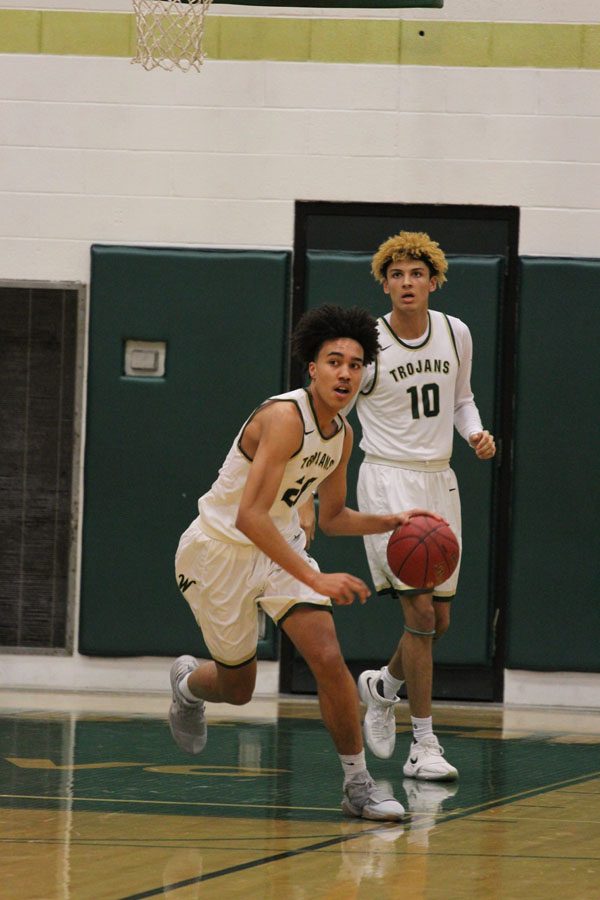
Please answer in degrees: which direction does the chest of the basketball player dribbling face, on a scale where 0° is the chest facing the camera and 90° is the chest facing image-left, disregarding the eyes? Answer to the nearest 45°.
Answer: approximately 315°

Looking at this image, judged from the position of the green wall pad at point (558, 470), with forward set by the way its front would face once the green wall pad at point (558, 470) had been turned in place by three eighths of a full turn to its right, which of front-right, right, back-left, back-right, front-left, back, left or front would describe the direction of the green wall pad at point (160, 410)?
front-left

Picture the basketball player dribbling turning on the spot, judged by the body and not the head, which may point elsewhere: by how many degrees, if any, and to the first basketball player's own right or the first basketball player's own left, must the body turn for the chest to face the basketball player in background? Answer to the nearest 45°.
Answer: approximately 135° to the first basketball player's own left

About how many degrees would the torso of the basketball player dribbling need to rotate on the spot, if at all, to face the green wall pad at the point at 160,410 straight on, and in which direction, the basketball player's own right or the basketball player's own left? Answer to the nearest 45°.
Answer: approximately 135° to the basketball player's own left

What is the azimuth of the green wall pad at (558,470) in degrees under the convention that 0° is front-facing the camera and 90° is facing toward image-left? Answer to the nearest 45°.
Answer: approximately 0°

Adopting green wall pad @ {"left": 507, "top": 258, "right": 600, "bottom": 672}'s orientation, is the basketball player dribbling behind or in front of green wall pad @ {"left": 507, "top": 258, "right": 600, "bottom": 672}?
in front

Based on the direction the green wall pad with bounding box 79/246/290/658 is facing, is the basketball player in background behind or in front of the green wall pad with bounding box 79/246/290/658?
in front

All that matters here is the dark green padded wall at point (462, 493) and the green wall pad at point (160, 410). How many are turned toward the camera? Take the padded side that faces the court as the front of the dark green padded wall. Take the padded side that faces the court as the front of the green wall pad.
2

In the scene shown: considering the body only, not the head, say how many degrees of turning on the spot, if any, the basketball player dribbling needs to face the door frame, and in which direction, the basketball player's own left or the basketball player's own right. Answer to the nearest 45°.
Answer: approximately 135° to the basketball player's own left
